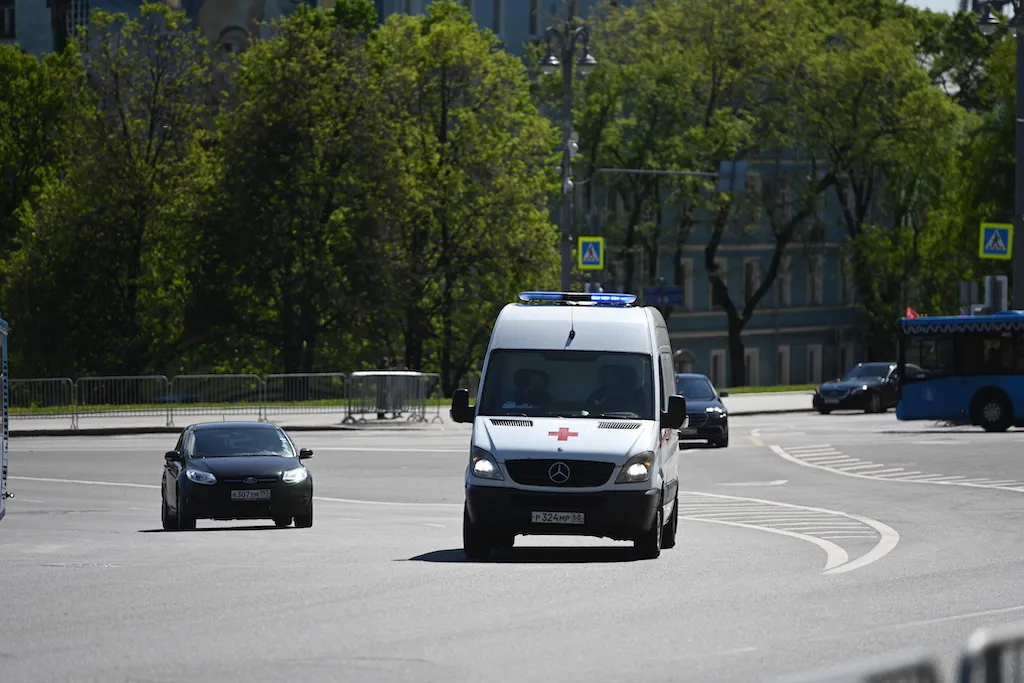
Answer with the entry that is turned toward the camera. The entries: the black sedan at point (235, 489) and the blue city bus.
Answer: the black sedan

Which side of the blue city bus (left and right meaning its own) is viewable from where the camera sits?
left

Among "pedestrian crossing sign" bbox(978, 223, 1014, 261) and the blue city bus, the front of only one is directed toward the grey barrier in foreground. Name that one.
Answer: the pedestrian crossing sign

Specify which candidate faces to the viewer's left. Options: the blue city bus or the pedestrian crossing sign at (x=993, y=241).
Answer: the blue city bus

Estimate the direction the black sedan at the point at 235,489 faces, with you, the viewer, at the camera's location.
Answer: facing the viewer

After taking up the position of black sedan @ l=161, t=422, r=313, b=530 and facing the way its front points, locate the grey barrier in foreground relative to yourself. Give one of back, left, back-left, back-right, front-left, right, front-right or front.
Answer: front

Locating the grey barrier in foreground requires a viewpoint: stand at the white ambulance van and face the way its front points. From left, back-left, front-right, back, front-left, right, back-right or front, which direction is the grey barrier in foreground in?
front

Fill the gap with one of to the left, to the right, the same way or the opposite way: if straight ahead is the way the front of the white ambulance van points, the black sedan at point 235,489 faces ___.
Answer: the same way

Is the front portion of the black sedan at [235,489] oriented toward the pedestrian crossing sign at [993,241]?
no

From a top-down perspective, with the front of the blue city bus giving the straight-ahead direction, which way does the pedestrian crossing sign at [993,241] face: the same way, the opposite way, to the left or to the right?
to the left

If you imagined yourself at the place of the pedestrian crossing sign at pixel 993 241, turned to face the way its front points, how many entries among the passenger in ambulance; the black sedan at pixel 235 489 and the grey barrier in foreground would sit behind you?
0

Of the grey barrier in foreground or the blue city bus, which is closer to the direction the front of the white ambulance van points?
the grey barrier in foreground

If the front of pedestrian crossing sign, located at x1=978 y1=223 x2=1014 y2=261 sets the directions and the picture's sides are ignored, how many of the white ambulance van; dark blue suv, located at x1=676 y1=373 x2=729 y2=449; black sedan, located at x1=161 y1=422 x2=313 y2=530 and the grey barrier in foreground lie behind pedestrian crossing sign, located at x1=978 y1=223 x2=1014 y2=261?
0

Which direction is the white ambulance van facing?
toward the camera

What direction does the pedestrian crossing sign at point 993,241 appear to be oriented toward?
toward the camera

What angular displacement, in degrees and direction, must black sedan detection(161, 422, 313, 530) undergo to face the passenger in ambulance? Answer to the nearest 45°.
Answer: approximately 45° to its left

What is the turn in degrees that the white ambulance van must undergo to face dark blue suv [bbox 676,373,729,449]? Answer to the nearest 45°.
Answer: approximately 180°

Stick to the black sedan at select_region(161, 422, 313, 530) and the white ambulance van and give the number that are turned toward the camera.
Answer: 2

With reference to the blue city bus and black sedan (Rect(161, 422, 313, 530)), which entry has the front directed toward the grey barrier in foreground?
the black sedan

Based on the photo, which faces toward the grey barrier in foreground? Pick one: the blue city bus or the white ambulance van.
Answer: the white ambulance van

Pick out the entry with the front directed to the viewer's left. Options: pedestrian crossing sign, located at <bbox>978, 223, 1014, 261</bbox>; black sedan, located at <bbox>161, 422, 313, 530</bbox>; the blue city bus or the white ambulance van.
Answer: the blue city bus
